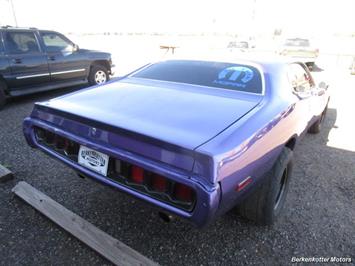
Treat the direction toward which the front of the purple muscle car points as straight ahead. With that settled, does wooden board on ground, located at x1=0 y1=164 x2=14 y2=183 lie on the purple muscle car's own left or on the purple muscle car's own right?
on the purple muscle car's own left

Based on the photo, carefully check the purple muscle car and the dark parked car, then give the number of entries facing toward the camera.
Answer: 0

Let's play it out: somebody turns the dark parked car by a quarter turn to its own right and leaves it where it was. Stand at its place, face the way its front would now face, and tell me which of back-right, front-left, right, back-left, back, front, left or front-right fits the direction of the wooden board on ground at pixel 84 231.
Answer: front-right

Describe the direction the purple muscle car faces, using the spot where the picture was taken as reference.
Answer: facing away from the viewer and to the right of the viewer

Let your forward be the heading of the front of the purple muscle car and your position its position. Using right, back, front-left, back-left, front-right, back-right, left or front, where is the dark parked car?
left

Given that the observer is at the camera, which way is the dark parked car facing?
facing away from the viewer and to the right of the viewer

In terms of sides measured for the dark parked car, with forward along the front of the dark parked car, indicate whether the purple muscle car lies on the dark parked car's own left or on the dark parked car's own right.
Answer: on the dark parked car's own right

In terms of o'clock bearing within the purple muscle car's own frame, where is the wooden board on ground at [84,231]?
The wooden board on ground is roughly at 7 o'clock from the purple muscle car.

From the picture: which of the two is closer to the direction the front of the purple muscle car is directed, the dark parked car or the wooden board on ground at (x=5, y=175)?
the dark parked car
